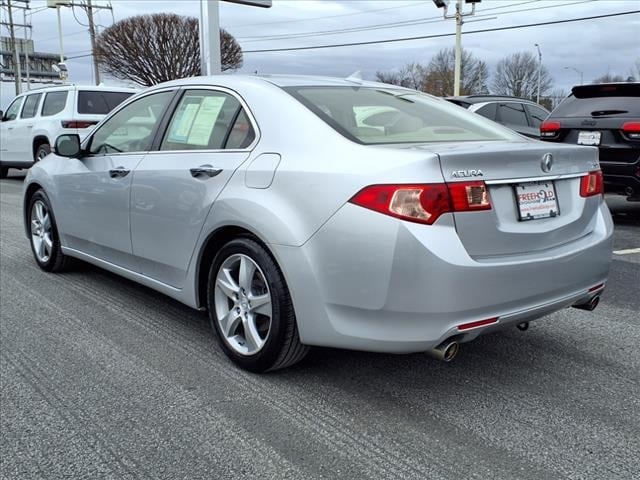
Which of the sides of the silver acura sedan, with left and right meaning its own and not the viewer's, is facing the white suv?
front

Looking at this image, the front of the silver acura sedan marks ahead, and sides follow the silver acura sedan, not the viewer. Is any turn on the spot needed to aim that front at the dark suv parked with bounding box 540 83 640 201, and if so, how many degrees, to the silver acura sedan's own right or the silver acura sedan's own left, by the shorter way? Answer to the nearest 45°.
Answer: approximately 90° to the silver acura sedan's own right

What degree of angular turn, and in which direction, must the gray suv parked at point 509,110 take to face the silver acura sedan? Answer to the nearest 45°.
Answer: approximately 135° to its right

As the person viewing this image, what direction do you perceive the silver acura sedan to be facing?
facing away from the viewer and to the left of the viewer

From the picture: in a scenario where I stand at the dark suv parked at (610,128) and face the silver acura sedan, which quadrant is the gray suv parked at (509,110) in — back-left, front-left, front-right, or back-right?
back-right

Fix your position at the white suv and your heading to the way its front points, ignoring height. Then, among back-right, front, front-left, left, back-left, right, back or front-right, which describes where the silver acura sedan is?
back-left

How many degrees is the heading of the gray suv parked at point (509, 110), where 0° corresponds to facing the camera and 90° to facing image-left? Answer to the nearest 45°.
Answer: approximately 225°

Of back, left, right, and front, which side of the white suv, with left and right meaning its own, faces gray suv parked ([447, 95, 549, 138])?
back

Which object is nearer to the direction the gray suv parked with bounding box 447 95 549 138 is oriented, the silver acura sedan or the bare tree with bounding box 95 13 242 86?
the bare tree

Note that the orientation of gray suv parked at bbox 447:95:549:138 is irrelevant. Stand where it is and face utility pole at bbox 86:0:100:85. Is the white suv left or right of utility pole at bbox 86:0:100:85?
left

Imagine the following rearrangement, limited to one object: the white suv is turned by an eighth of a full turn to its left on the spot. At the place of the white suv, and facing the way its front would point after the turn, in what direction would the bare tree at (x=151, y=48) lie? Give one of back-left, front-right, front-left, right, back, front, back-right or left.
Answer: right

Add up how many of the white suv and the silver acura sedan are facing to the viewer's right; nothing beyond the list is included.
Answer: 0

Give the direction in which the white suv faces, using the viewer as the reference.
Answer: facing away from the viewer and to the left of the viewer

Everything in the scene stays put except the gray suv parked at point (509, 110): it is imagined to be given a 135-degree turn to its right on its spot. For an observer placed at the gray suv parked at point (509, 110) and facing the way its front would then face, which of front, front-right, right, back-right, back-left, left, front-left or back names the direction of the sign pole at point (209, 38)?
right
